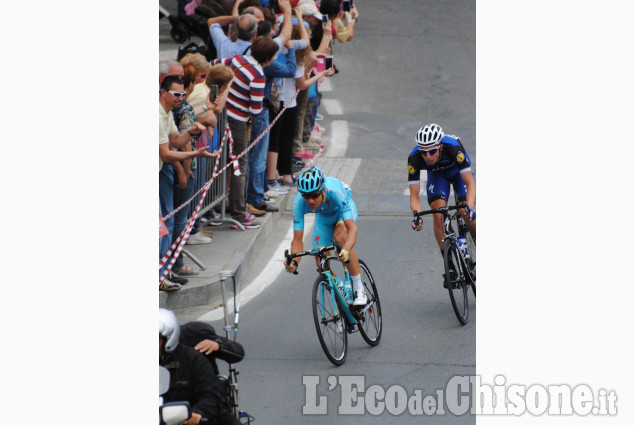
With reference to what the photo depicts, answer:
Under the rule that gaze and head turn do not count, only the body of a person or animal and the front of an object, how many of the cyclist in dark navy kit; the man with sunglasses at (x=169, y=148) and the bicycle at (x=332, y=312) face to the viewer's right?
1

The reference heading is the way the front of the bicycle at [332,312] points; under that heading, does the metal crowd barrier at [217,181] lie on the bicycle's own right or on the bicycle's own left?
on the bicycle's own right

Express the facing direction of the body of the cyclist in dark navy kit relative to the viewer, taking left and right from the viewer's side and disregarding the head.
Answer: facing the viewer and to the left of the viewer

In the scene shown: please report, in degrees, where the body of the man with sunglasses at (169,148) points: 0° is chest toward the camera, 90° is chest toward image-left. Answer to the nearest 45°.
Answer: approximately 270°

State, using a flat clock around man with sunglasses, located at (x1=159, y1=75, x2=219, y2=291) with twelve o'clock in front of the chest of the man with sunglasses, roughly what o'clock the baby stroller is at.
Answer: The baby stroller is roughly at 9 o'clock from the man with sunglasses.

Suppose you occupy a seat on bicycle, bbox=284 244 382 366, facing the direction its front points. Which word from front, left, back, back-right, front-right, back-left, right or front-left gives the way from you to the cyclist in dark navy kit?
back

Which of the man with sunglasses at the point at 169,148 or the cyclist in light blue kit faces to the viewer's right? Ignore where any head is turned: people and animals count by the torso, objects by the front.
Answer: the man with sunglasses

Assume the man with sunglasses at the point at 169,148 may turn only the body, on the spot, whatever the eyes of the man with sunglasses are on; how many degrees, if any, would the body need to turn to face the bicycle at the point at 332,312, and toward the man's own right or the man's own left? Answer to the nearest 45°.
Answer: approximately 45° to the man's own right

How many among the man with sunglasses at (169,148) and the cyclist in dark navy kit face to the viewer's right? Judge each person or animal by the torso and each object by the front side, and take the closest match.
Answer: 1

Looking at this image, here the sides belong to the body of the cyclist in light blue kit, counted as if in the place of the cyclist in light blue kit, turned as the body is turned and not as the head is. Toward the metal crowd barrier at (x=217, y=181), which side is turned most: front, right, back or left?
right

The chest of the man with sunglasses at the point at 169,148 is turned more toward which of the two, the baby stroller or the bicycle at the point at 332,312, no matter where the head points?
the bicycle

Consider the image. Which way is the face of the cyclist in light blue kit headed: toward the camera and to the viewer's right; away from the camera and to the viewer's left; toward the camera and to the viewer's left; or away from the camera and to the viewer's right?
toward the camera and to the viewer's left

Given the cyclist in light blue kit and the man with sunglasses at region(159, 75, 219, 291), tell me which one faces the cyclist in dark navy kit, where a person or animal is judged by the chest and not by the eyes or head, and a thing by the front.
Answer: the man with sunglasses

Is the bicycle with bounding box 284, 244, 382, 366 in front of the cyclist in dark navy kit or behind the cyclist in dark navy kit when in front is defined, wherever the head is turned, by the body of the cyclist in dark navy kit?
in front
